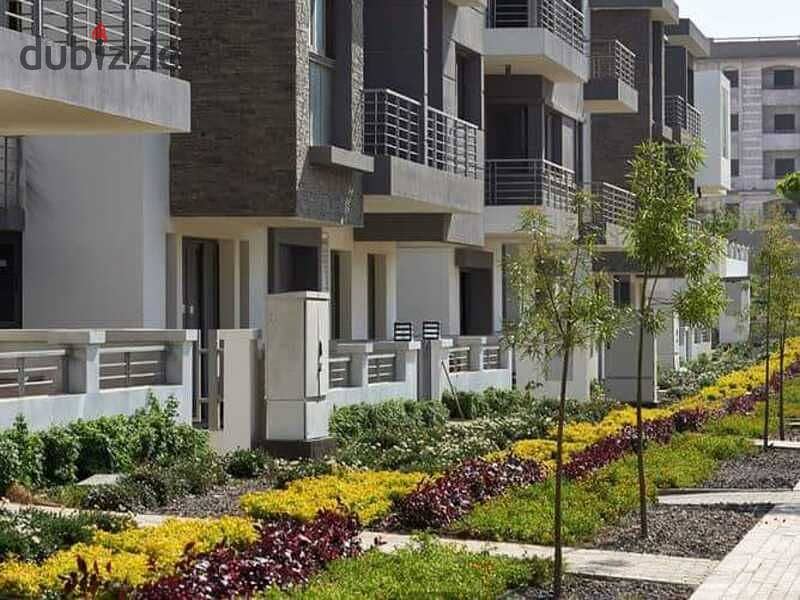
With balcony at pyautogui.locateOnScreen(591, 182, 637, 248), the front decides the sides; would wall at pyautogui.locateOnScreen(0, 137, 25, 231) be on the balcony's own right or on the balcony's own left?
on the balcony's own right

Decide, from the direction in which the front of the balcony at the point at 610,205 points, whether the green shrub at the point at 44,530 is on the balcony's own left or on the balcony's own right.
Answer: on the balcony's own right

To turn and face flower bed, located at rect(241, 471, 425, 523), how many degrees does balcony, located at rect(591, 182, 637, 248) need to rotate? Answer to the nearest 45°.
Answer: approximately 45° to its right

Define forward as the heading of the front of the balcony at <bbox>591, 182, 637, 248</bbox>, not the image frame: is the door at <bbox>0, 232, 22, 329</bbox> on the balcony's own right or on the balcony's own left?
on the balcony's own right

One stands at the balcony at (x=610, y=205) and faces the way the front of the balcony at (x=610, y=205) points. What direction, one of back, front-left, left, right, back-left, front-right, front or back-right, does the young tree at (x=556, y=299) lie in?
front-right

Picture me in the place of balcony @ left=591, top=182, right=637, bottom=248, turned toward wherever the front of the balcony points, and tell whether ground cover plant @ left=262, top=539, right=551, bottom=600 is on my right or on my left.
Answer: on my right

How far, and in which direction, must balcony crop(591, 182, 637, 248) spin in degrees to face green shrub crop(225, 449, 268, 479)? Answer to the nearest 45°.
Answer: approximately 45° to its right

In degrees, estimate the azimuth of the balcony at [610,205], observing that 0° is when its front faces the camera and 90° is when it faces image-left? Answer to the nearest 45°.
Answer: approximately 315°
